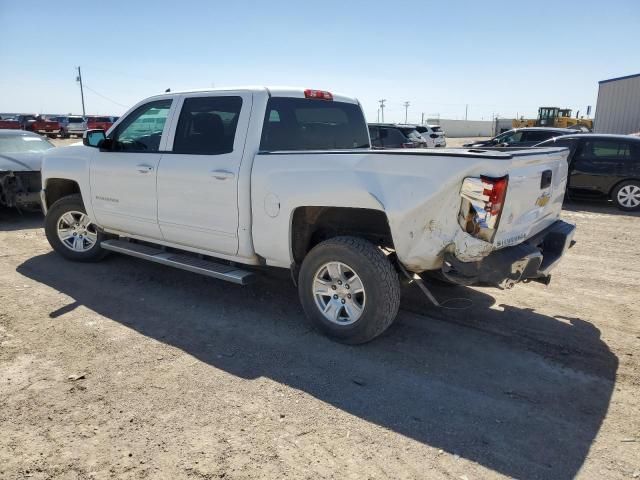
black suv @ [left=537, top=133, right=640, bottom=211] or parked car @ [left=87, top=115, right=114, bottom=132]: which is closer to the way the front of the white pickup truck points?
the parked car

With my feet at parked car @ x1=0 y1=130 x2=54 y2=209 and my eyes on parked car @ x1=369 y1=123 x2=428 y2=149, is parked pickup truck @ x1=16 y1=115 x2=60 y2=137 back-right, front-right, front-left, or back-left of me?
front-left

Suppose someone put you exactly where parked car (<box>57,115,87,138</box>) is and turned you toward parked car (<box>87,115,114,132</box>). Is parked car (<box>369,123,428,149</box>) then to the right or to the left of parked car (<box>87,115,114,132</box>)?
right

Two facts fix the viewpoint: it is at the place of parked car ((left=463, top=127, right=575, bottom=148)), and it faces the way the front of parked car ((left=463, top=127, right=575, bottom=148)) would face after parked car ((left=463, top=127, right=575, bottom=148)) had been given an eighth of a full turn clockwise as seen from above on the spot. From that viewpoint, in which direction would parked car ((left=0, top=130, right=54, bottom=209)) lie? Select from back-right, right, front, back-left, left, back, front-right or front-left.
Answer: left

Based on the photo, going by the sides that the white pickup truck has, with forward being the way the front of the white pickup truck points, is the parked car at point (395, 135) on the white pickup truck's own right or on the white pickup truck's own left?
on the white pickup truck's own right

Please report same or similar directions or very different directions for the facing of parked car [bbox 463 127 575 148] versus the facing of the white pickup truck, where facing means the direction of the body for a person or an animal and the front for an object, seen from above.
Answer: same or similar directions

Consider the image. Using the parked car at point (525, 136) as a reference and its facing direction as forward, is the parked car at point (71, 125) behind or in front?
in front

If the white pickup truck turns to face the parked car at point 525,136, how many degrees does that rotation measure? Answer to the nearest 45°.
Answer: approximately 90° to its right

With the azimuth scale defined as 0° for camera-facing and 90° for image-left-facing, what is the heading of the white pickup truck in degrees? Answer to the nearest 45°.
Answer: approximately 135°

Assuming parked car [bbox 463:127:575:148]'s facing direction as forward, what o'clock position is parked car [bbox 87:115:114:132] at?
parked car [bbox 87:115:114:132] is roughly at 1 o'clock from parked car [bbox 463:127:575:148].

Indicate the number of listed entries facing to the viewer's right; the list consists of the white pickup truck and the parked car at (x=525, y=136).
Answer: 0

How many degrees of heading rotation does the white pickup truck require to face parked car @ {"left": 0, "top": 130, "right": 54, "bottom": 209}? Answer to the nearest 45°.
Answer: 0° — it already faces it

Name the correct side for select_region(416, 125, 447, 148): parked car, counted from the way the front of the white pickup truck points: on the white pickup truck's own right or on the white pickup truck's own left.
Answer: on the white pickup truck's own right

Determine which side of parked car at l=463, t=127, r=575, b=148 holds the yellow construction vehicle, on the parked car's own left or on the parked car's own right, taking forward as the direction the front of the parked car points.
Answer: on the parked car's own right

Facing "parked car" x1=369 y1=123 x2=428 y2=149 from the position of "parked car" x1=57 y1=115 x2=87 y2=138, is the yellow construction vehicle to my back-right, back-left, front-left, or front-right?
front-left

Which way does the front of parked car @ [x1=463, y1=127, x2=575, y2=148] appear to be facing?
to the viewer's left
